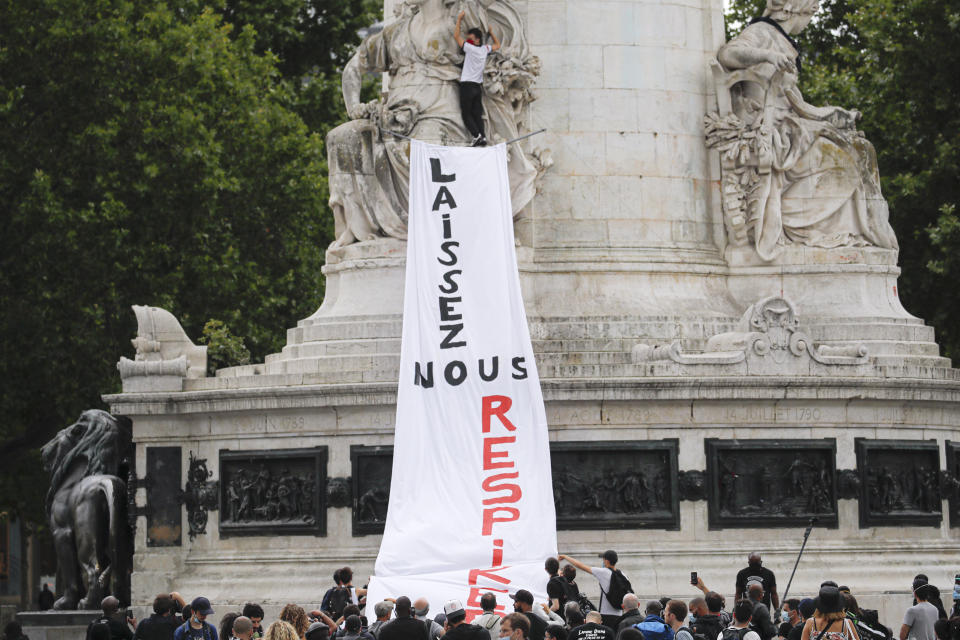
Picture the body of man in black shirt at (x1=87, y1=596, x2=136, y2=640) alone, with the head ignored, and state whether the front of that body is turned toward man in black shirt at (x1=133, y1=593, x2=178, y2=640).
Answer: no

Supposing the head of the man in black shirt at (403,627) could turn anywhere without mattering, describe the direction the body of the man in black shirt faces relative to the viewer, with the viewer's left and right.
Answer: facing away from the viewer

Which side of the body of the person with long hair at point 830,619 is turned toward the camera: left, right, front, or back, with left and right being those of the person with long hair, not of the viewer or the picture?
back

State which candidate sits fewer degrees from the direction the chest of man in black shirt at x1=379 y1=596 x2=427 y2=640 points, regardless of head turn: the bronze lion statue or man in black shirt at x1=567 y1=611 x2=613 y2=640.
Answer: the bronze lion statue

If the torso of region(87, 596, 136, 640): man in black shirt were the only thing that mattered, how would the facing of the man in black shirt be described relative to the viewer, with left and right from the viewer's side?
facing away from the viewer

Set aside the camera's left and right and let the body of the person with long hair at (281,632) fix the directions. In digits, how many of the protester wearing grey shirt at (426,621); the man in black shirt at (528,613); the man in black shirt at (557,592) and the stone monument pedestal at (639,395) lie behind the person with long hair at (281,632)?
0

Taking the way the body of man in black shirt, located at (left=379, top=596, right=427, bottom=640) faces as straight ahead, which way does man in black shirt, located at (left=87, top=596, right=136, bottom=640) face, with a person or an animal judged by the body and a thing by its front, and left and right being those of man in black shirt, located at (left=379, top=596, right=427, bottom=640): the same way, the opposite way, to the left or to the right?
the same way

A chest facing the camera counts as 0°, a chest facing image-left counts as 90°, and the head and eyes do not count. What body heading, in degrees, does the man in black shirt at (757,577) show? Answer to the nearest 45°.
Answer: approximately 0°

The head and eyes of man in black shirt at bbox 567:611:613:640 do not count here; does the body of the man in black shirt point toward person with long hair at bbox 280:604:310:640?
no

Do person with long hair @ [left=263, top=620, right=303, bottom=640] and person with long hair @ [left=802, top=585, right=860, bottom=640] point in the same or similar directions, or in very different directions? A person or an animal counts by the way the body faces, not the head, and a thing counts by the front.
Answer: same or similar directions

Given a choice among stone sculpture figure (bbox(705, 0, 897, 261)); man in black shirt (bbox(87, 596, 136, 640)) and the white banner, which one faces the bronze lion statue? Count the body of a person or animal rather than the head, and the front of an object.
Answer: the man in black shirt

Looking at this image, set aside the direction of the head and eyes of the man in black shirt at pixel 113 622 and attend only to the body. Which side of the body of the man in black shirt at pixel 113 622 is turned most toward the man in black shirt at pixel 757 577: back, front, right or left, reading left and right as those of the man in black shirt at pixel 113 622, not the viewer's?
right

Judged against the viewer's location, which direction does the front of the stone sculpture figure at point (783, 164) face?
facing to the right of the viewer

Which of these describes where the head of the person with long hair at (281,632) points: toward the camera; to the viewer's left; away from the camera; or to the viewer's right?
away from the camera

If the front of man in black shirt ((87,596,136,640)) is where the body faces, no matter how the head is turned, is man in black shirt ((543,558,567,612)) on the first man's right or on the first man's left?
on the first man's right

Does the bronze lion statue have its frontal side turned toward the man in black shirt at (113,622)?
no

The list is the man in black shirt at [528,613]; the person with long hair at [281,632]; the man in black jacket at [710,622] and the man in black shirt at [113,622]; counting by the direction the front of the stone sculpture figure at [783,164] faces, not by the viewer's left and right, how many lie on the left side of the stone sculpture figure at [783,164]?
0

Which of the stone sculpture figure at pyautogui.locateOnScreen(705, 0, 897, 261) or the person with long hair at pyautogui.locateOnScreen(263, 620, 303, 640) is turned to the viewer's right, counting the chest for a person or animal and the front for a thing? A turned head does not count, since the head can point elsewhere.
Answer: the stone sculpture figure

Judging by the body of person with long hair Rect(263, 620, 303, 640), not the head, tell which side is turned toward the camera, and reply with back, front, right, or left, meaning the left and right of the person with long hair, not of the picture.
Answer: back

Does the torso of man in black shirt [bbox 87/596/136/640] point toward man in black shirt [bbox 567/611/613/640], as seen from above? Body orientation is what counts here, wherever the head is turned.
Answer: no

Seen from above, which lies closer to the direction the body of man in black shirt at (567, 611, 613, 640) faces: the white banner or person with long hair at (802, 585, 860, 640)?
the white banner

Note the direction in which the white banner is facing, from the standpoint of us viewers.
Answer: facing the viewer

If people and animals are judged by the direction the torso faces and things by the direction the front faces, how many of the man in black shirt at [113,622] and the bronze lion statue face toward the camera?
0
